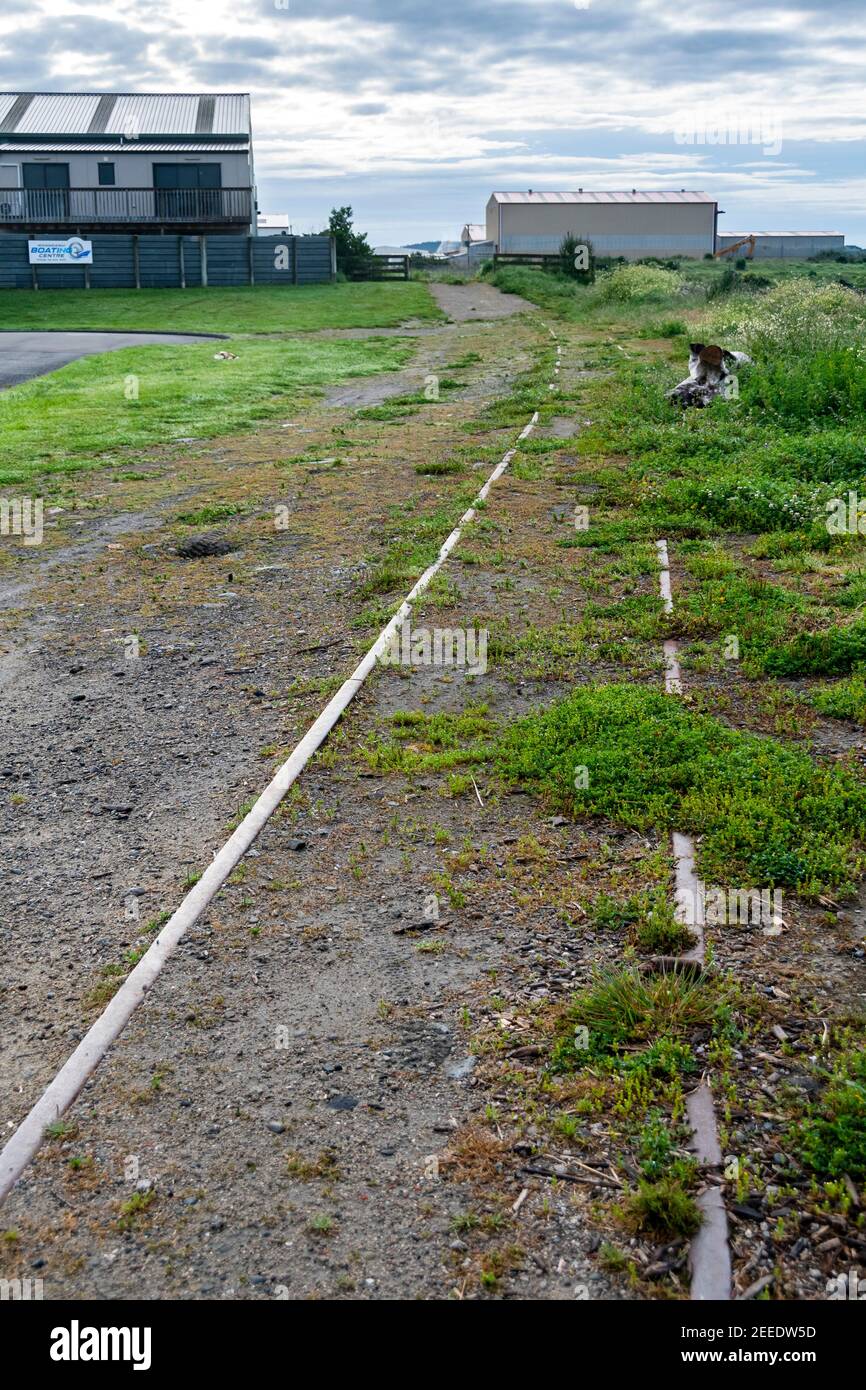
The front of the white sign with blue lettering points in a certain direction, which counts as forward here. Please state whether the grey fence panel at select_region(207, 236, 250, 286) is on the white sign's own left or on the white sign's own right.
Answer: on the white sign's own left

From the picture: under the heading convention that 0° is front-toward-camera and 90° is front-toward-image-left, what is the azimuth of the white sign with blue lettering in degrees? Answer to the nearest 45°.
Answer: approximately 0°

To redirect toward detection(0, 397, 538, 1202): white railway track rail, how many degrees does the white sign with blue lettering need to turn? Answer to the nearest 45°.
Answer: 0° — it already faces it
